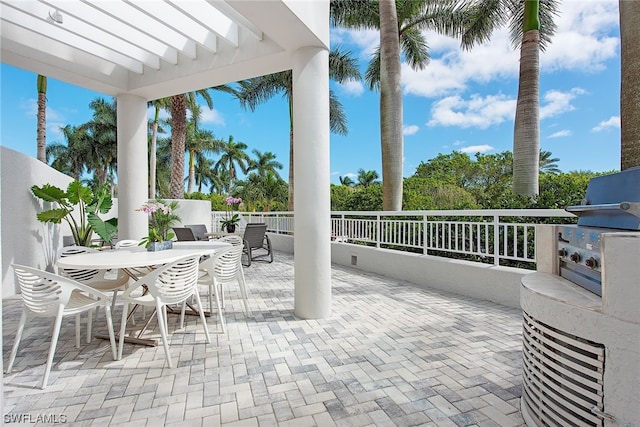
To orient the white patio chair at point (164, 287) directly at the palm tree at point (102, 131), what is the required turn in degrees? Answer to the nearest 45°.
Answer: approximately 45° to its right

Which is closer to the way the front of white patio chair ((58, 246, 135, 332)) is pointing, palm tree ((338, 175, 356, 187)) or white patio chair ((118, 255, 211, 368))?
the white patio chair

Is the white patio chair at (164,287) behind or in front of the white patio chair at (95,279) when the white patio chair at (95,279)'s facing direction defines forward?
in front

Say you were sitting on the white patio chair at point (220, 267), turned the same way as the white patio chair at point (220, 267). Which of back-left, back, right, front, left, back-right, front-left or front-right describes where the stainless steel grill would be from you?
back

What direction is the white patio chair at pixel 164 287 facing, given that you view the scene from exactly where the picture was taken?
facing away from the viewer and to the left of the viewer

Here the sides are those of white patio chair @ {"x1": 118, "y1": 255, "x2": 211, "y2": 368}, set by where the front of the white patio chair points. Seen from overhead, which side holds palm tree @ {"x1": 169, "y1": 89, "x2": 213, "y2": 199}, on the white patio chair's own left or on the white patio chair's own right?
on the white patio chair's own right

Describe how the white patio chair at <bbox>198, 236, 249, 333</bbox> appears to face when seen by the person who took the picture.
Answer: facing away from the viewer and to the left of the viewer

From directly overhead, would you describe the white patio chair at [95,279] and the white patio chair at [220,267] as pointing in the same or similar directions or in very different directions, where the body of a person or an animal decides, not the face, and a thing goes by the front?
very different directions

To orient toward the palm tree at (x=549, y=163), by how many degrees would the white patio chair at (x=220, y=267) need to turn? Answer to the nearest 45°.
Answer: approximately 90° to its right

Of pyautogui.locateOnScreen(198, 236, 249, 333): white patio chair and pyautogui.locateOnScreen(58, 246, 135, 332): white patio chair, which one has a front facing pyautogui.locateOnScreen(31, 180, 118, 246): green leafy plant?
pyautogui.locateOnScreen(198, 236, 249, 333): white patio chair
